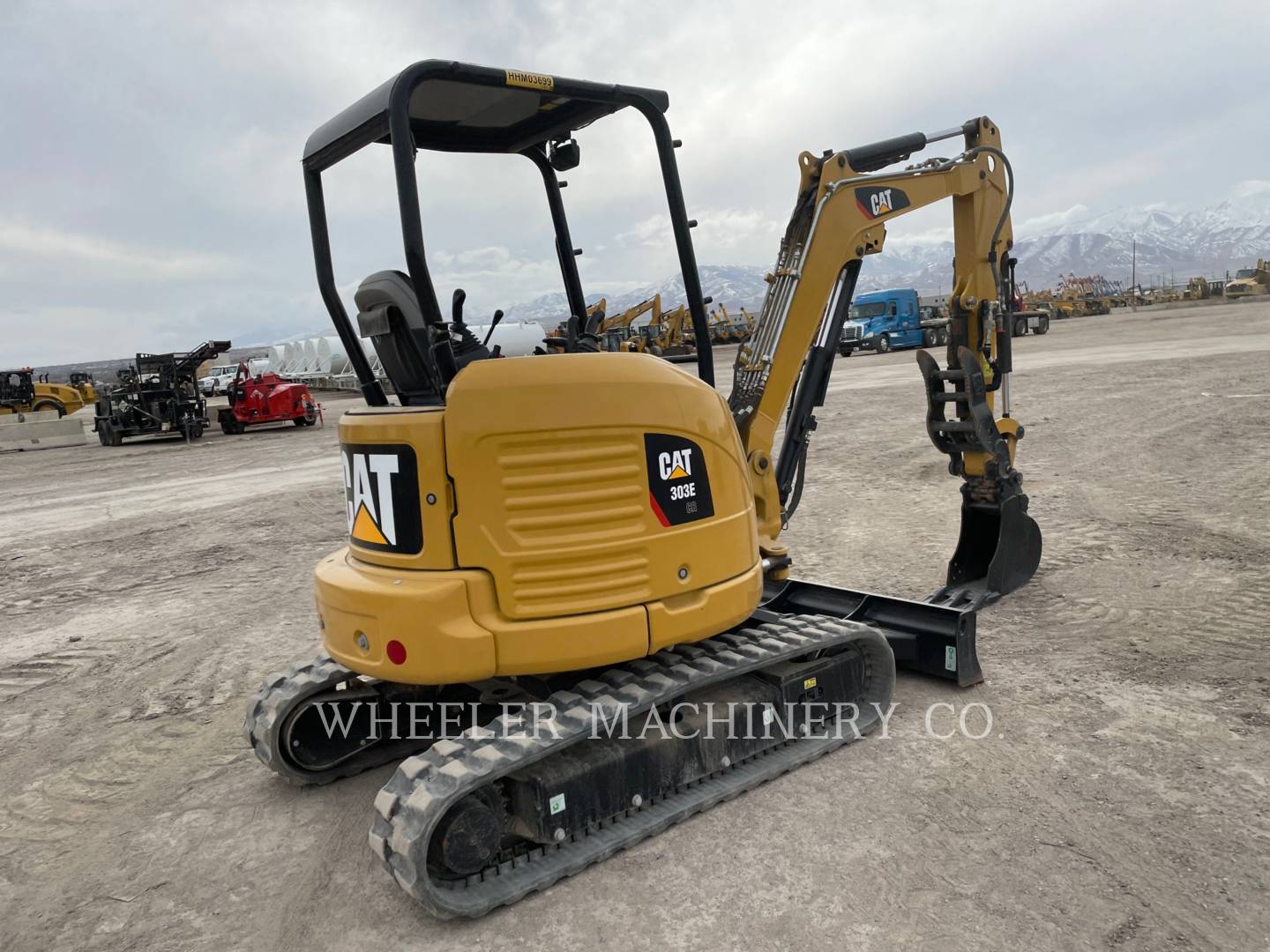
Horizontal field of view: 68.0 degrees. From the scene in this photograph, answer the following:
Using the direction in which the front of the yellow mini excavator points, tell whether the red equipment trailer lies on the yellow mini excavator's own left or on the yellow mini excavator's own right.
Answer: on the yellow mini excavator's own left

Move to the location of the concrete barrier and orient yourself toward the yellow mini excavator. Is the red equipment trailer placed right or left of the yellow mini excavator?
left

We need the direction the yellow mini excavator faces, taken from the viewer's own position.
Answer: facing away from the viewer and to the right of the viewer

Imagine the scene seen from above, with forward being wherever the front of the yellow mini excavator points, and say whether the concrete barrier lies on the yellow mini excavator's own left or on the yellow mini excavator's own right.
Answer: on the yellow mini excavator's own left
